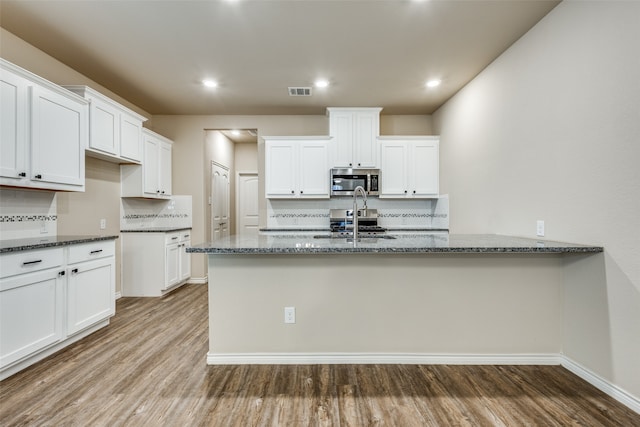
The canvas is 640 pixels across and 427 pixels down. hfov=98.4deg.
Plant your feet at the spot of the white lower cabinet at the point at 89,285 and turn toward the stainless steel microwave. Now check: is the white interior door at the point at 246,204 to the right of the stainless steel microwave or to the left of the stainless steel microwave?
left

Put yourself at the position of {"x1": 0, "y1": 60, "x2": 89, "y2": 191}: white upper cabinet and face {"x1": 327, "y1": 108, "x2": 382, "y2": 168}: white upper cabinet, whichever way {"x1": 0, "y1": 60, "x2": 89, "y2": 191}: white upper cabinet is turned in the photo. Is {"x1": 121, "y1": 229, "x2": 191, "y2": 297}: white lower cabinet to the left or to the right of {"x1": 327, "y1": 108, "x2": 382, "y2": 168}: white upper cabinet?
left

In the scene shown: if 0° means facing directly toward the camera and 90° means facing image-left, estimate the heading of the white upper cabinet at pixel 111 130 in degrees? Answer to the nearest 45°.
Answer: approximately 315°

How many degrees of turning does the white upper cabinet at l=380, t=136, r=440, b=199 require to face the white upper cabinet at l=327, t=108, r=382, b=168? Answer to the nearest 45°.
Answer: approximately 45° to its right

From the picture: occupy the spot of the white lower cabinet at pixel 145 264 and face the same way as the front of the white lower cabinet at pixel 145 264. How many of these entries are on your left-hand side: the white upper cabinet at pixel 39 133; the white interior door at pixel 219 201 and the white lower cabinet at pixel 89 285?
1

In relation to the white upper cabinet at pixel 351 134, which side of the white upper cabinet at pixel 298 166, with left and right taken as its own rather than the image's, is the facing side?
left

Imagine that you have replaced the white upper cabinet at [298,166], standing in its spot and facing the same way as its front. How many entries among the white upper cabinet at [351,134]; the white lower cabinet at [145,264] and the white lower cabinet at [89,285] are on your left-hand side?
1

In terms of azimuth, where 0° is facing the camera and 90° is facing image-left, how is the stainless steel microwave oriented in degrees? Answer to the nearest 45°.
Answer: approximately 0°

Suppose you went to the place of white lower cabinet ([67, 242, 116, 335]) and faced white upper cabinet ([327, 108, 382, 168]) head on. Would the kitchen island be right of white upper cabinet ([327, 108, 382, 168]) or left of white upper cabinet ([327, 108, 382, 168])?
right

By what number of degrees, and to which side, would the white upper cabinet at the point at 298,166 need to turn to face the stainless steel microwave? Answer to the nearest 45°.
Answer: approximately 90° to its left
